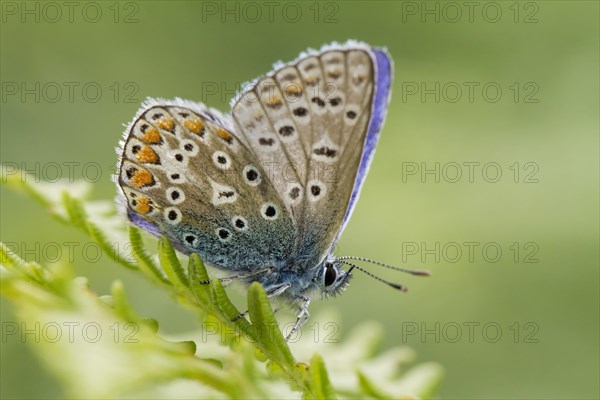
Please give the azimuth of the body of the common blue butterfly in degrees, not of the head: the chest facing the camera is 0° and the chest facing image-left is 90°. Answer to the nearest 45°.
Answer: approximately 270°
